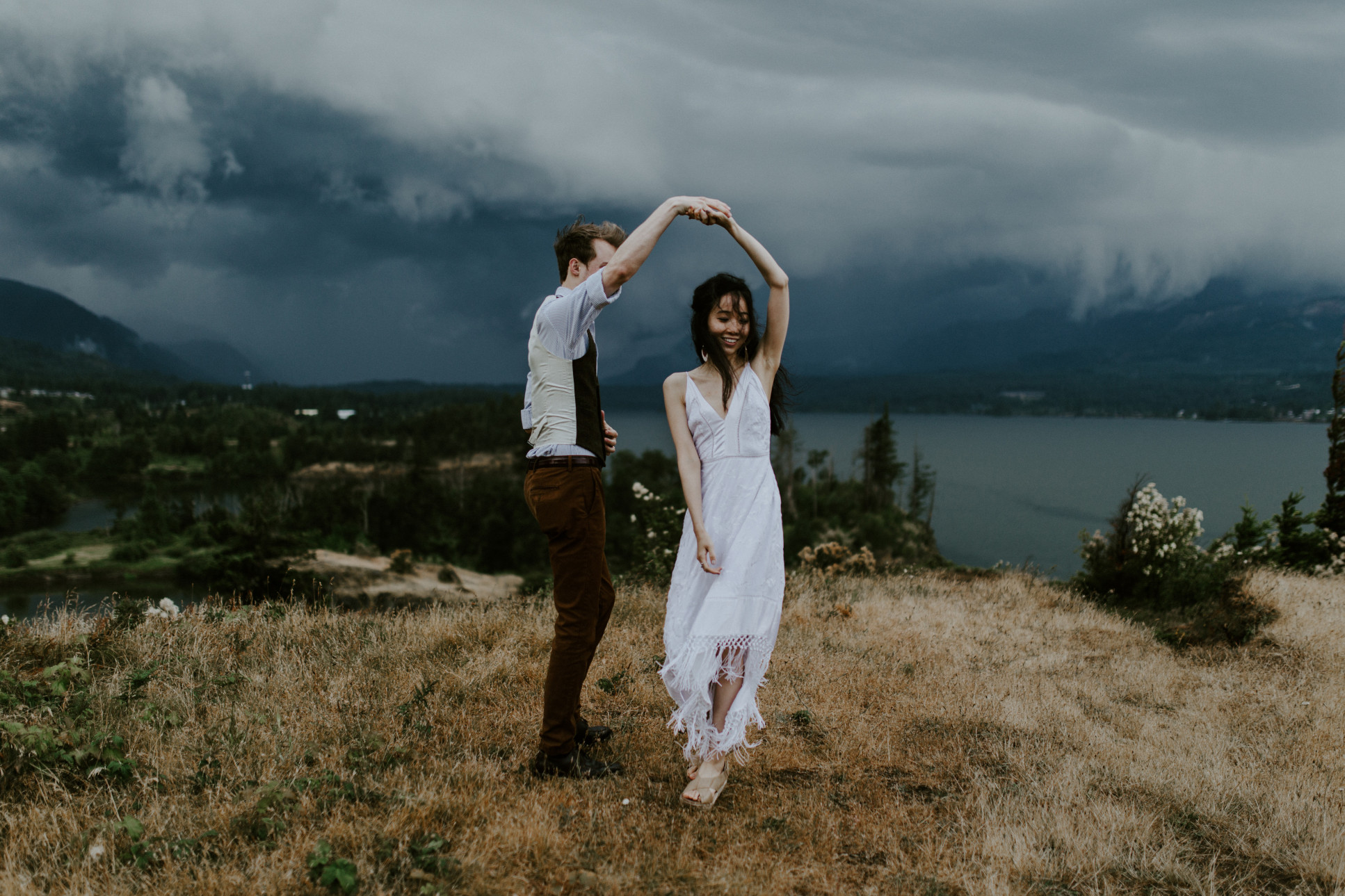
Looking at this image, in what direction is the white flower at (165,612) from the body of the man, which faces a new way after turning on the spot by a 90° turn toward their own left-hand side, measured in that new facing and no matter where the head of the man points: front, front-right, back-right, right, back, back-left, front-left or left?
front-left

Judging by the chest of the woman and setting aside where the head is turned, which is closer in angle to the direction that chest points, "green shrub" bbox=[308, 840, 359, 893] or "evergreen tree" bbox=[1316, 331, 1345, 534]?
the green shrub

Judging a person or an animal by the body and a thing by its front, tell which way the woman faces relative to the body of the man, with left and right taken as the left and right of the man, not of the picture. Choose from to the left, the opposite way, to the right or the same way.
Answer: to the right

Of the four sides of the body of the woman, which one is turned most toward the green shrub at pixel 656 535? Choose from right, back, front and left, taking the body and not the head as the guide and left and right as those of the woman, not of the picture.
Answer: back

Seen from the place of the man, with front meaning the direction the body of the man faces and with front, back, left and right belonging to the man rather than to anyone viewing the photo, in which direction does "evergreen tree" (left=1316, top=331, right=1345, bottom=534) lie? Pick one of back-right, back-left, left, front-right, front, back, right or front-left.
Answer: front-left

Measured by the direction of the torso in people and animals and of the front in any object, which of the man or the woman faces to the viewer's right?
the man

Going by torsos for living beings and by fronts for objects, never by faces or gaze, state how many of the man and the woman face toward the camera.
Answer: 1

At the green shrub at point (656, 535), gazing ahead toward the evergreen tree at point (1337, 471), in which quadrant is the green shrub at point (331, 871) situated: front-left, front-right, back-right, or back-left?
back-right

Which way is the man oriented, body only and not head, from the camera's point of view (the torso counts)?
to the viewer's right

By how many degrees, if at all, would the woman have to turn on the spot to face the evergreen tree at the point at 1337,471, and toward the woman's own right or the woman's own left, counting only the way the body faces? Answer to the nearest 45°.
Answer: approximately 135° to the woman's own left

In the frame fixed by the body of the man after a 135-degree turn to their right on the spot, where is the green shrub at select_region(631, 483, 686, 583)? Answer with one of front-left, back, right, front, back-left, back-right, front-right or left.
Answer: back-right

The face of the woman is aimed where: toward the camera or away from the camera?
toward the camera

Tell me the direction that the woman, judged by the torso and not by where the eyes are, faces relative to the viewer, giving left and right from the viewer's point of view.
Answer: facing the viewer

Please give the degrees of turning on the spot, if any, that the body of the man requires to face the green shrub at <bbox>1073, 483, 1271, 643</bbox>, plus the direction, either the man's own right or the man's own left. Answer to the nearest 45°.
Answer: approximately 45° to the man's own left

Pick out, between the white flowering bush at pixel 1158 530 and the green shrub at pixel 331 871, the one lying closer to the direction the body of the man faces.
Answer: the white flowering bush

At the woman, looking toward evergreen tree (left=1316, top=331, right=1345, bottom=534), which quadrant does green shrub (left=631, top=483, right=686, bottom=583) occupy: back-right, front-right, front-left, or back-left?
front-left

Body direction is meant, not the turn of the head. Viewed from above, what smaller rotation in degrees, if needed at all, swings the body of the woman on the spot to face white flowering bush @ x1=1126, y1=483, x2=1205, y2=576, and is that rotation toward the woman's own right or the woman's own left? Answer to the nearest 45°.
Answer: approximately 135° to the woman's own left
